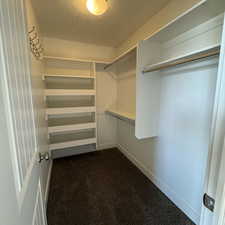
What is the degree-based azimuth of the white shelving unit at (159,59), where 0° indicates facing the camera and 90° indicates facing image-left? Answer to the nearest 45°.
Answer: approximately 45°

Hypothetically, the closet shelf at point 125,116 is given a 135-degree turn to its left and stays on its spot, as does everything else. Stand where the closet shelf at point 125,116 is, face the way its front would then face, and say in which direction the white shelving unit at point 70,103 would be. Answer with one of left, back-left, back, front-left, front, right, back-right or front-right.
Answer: back

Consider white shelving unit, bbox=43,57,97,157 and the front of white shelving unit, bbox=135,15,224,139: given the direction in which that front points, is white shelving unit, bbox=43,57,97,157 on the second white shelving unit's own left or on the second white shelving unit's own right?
on the second white shelving unit's own right
